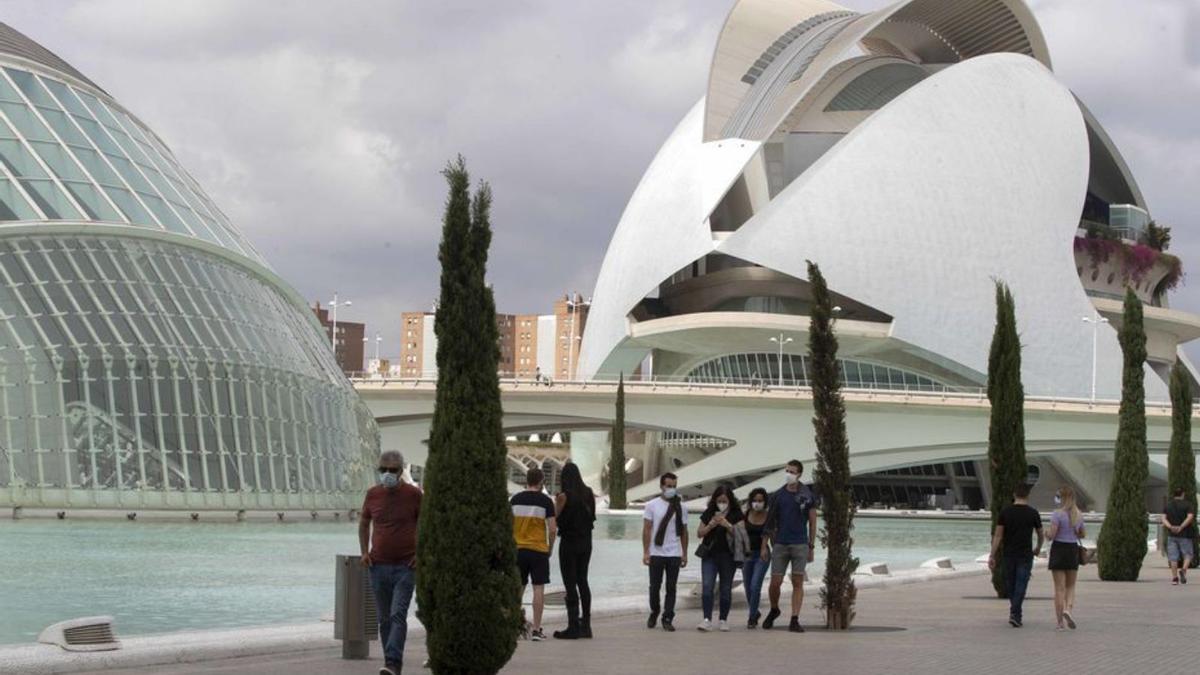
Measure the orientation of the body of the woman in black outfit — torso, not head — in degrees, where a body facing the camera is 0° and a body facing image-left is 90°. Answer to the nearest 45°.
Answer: approximately 135°

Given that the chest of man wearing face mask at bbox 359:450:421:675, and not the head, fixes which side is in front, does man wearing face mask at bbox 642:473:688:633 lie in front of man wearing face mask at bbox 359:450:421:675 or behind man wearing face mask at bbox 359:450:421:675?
behind

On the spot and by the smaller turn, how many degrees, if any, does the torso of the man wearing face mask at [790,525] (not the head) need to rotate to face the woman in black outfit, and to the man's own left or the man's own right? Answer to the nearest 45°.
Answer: approximately 45° to the man's own right

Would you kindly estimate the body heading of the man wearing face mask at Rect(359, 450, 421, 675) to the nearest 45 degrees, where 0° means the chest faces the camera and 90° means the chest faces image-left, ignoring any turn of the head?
approximately 0°

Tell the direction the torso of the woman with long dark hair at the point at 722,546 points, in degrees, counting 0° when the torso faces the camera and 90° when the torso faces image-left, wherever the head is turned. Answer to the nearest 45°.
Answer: approximately 0°
